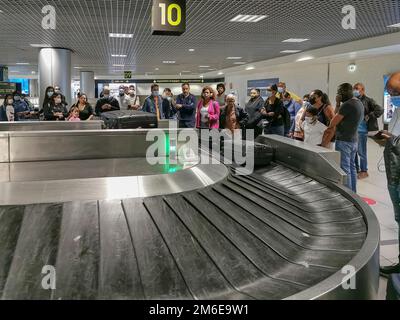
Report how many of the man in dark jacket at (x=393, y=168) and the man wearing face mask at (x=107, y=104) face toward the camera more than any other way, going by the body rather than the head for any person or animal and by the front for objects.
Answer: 1

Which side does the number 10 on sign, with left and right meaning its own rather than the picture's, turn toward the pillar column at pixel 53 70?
back

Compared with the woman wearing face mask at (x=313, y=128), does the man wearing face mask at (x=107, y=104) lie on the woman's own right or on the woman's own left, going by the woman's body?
on the woman's own right

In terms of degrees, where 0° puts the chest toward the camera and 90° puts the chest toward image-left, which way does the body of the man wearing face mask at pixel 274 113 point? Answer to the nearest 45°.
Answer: approximately 45°

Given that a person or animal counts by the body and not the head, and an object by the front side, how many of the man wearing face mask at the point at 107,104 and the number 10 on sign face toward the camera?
2

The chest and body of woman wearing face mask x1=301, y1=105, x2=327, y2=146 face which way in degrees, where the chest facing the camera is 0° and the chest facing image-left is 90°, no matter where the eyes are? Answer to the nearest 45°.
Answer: approximately 45°

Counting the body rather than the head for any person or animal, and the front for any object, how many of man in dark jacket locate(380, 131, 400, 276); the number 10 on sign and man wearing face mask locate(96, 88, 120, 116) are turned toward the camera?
2

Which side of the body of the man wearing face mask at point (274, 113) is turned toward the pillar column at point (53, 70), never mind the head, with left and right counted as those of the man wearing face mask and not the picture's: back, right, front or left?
right

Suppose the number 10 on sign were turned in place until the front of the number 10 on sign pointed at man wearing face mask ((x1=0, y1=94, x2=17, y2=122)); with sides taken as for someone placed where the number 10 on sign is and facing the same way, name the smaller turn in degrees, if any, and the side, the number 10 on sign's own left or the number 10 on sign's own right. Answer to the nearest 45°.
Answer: approximately 135° to the number 10 on sign's own right
